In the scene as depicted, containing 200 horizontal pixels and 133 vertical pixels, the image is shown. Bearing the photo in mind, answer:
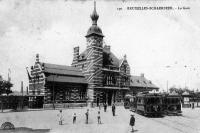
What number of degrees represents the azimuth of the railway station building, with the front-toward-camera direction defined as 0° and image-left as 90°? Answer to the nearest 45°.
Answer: approximately 315°

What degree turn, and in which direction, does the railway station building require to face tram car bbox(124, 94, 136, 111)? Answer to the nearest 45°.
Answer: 0° — it already faces it

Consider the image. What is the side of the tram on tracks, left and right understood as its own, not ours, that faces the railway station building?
back

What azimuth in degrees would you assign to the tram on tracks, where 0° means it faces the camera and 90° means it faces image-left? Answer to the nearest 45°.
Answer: approximately 315°

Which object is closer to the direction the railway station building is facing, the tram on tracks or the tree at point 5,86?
the tram on tracks

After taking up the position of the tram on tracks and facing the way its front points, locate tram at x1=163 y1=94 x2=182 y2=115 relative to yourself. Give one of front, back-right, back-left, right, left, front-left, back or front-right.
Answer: left

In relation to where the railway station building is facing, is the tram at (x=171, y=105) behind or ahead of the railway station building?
ahead

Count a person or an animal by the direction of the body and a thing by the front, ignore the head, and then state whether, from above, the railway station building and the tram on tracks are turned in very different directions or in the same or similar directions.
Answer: same or similar directions

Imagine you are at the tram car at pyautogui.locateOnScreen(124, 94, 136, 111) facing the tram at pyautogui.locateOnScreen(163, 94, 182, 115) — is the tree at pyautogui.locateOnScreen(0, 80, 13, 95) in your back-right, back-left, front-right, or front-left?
back-right
